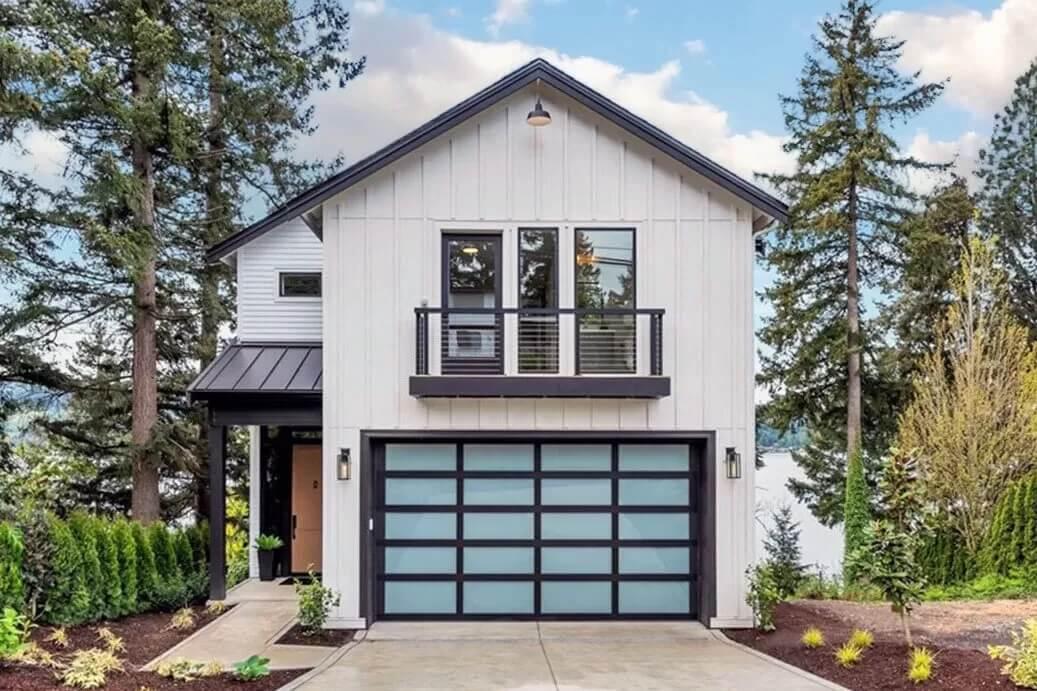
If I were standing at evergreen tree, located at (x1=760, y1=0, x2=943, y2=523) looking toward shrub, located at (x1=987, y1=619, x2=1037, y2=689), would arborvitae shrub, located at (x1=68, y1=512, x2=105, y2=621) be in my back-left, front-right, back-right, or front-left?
front-right

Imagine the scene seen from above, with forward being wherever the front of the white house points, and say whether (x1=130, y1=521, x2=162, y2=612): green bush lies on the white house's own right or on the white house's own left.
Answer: on the white house's own right

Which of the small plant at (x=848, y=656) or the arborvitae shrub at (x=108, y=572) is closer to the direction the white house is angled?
the small plant

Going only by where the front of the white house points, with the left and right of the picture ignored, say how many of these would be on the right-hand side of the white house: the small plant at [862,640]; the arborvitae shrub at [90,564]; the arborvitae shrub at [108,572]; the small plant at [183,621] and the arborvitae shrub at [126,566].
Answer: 4

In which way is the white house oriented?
toward the camera

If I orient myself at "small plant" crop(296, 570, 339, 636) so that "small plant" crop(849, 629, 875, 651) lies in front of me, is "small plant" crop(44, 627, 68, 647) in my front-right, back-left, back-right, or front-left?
back-right

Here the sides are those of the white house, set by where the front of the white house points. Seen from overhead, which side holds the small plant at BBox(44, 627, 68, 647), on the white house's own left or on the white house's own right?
on the white house's own right

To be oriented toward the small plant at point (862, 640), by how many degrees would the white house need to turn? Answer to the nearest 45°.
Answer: approximately 45° to its left

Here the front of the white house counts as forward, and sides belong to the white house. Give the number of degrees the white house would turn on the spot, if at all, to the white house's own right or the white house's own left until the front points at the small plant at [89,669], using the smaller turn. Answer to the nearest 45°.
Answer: approximately 45° to the white house's own right
